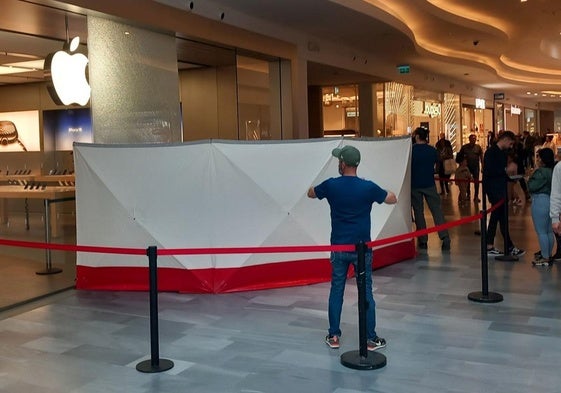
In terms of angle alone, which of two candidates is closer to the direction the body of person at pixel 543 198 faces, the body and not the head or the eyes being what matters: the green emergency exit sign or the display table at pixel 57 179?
the display table

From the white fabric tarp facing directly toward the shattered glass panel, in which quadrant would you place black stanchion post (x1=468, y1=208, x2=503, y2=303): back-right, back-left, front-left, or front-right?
back-right

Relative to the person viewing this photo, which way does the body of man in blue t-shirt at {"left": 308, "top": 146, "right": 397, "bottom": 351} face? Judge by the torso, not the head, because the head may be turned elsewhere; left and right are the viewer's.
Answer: facing away from the viewer
